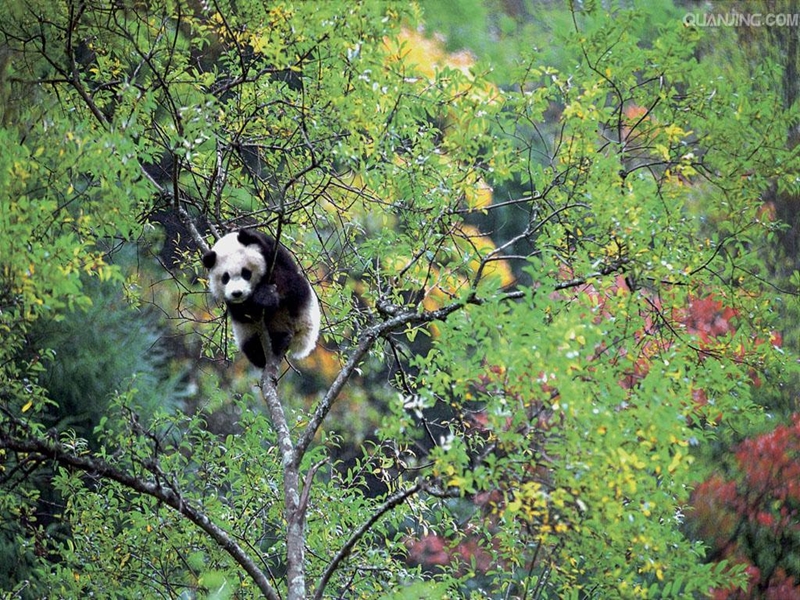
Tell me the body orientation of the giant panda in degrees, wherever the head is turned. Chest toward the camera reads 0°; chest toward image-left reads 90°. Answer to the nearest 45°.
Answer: approximately 45°
